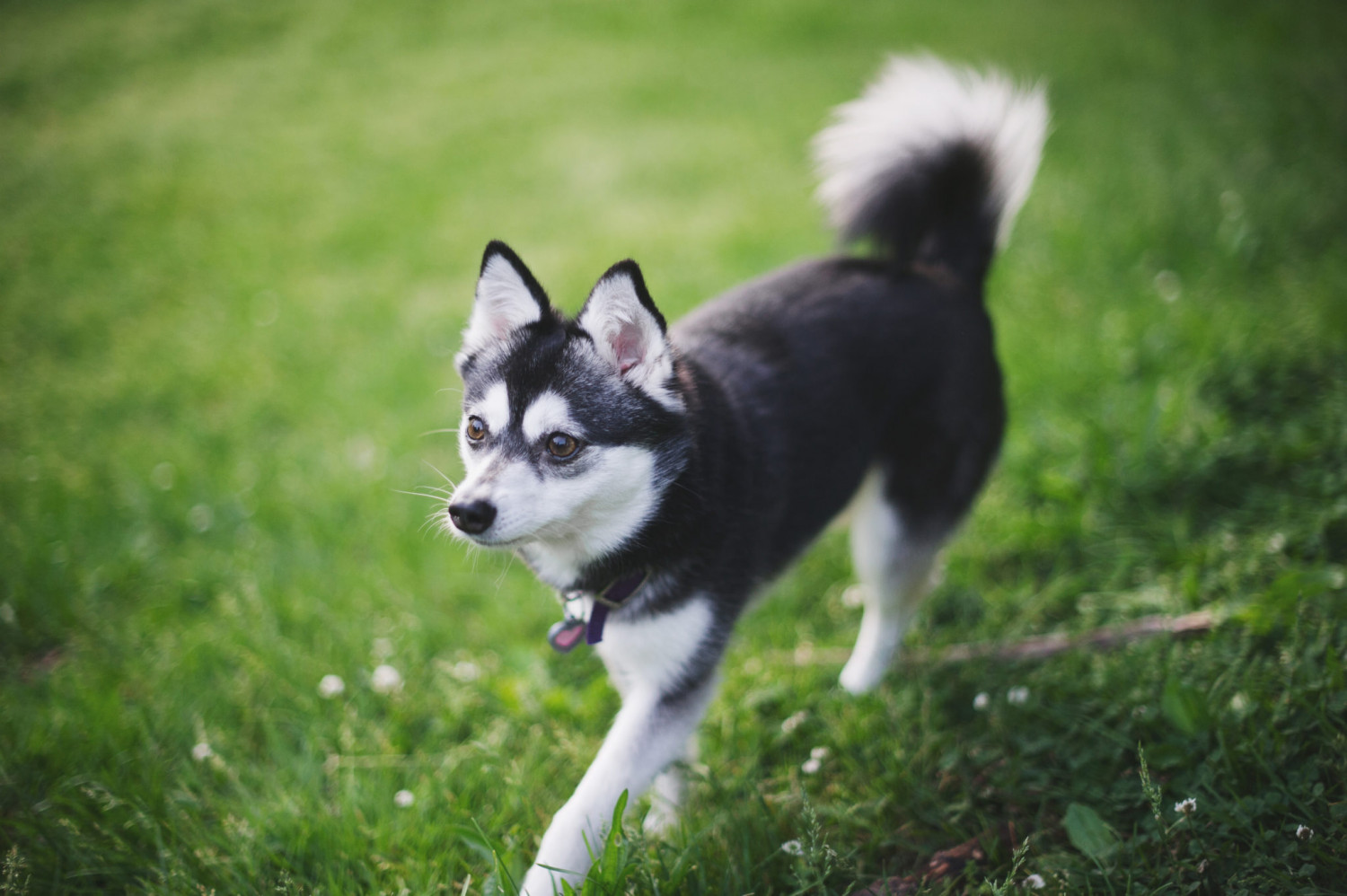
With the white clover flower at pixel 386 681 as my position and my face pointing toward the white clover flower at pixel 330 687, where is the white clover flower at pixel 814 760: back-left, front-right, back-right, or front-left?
back-left

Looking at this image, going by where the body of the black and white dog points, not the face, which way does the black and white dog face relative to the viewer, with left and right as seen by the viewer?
facing the viewer and to the left of the viewer
